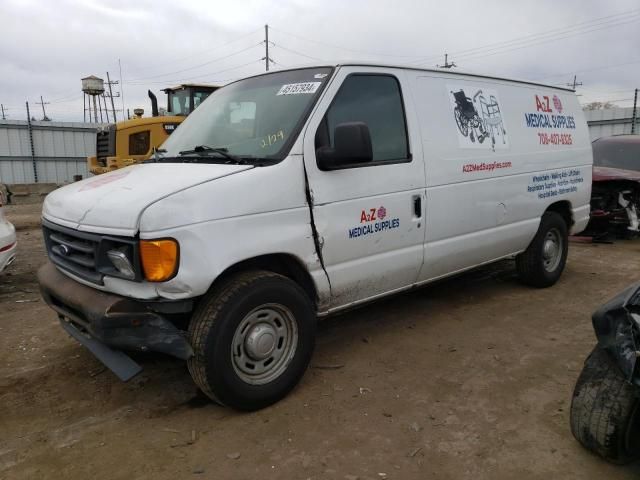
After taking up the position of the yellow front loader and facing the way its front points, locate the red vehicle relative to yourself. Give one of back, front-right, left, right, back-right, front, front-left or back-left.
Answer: right

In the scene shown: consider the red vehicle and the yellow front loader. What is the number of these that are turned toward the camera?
1

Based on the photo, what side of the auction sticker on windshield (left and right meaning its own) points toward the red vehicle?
back

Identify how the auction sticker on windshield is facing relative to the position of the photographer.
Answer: facing the viewer and to the left of the viewer

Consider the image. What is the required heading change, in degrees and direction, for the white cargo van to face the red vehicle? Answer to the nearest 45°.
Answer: approximately 180°

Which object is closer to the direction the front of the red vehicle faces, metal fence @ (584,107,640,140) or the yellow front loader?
the yellow front loader

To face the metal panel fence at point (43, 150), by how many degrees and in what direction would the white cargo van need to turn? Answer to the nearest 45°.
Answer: approximately 90° to its right

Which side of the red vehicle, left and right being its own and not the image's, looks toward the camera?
front

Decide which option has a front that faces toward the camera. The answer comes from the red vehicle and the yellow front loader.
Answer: the red vehicle

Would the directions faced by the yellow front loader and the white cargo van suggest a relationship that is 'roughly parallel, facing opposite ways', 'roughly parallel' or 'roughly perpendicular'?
roughly parallel, facing opposite ways

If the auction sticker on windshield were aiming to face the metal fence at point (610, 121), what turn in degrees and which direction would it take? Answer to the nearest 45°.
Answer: approximately 180°

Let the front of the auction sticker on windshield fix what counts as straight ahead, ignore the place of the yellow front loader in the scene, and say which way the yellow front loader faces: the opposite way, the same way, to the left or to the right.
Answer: the opposite way

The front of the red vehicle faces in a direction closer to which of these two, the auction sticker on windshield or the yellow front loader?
the auction sticker on windshield

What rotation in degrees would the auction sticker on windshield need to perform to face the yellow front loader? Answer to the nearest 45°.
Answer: approximately 135° to its right

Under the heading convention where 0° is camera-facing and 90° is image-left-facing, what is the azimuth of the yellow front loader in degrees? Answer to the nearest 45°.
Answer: approximately 225°
